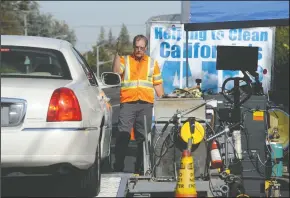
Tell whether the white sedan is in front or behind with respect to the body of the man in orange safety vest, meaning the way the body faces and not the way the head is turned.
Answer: in front

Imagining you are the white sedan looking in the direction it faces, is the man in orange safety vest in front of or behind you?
in front

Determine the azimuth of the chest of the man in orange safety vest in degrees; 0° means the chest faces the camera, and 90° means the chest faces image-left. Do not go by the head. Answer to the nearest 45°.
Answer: approximately 0°

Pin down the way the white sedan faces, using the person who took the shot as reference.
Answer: facing away from the viewer

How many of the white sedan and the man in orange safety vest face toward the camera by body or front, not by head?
1

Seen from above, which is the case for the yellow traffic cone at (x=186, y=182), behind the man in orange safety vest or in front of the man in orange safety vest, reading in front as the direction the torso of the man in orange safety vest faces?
in front

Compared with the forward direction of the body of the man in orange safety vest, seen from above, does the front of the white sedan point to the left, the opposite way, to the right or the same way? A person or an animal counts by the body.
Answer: the opposite way

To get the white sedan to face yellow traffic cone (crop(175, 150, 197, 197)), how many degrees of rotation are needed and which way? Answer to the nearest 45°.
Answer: approximately 90° to its right

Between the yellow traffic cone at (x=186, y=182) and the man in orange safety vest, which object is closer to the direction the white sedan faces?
the man in orange safety vest
